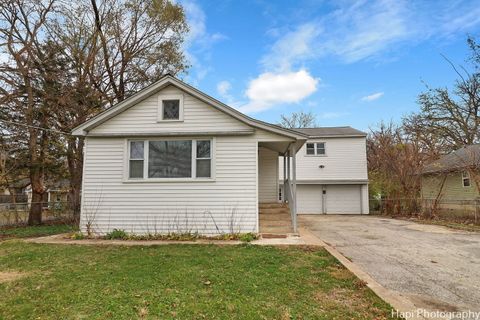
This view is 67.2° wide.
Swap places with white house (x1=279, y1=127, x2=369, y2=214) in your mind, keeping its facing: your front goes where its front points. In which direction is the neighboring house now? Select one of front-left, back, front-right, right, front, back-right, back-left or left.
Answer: left

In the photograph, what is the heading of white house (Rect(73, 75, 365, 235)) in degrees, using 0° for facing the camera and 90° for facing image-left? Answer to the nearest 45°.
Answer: approximately 0°

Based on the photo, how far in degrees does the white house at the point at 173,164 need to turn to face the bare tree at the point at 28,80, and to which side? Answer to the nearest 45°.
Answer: approximately 135° to its right

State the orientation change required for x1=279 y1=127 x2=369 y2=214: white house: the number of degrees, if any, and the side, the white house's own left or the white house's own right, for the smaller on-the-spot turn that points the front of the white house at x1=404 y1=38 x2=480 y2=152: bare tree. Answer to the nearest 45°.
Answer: approximately 135° to the white house's own left

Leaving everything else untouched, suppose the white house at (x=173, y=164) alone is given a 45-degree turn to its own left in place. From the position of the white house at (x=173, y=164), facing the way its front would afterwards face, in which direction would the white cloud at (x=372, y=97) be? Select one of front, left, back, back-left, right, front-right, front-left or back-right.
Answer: left
